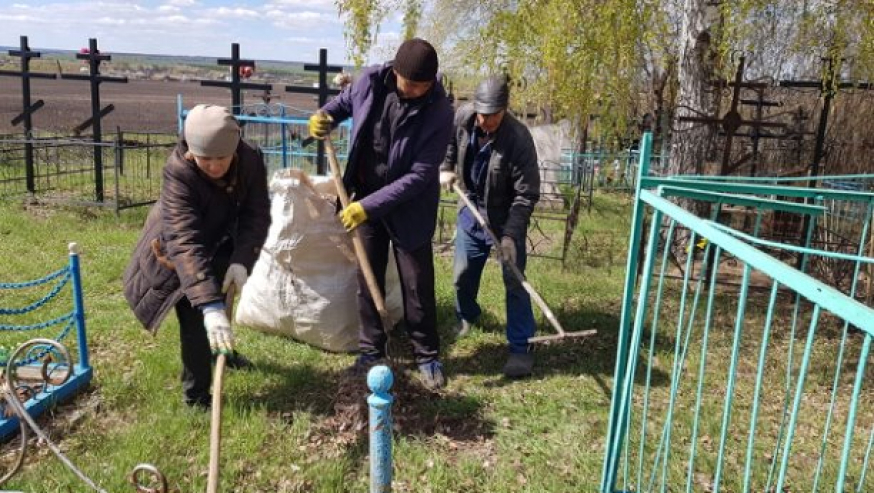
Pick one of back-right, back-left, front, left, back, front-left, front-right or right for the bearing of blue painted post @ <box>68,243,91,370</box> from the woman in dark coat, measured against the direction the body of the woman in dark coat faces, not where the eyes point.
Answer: back

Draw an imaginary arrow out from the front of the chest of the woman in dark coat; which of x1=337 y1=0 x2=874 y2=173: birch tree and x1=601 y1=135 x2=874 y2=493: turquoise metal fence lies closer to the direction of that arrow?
the turquoise metal fence

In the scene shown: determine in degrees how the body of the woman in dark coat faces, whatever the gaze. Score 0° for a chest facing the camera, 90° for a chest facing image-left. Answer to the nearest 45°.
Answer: approximately 315°

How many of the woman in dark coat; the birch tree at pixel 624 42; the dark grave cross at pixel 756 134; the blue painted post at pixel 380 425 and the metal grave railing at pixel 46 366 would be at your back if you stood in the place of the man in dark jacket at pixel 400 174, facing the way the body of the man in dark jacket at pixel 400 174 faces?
2

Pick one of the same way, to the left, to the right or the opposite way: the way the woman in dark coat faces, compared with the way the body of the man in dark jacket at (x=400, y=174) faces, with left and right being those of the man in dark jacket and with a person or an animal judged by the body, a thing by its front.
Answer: to the left

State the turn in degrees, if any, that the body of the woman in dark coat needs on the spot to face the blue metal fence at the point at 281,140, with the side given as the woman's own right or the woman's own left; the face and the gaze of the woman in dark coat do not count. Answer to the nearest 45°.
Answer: approximately 135° to the woman's own left

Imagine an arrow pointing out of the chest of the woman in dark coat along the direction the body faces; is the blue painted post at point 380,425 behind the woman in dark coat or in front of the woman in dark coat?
in front

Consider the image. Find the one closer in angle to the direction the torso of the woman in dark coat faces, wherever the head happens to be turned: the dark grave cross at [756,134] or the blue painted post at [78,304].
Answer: the dark grave cross

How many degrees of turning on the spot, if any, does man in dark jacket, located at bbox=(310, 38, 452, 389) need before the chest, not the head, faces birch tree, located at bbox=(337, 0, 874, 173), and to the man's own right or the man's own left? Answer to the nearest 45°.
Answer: approximately 180°

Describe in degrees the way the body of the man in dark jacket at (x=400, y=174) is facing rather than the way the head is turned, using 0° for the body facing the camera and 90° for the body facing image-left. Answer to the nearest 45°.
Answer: approximately 45°

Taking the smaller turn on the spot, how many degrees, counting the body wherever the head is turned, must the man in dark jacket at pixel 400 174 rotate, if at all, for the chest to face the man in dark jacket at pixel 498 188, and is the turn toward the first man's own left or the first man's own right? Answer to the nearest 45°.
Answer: approximately 180°

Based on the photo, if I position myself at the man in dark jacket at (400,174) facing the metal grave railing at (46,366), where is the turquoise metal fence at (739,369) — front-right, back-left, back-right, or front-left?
back-left

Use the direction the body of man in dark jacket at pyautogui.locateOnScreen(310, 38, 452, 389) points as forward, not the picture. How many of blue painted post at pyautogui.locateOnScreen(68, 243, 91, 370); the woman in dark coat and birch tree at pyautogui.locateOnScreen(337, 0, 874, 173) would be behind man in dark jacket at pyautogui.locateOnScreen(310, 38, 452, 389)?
1

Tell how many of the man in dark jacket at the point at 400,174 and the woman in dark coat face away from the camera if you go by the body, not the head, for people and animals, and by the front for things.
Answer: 0

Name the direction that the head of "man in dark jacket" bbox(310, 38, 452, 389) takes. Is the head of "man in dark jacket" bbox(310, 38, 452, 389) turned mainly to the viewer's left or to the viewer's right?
to the viewer's left
